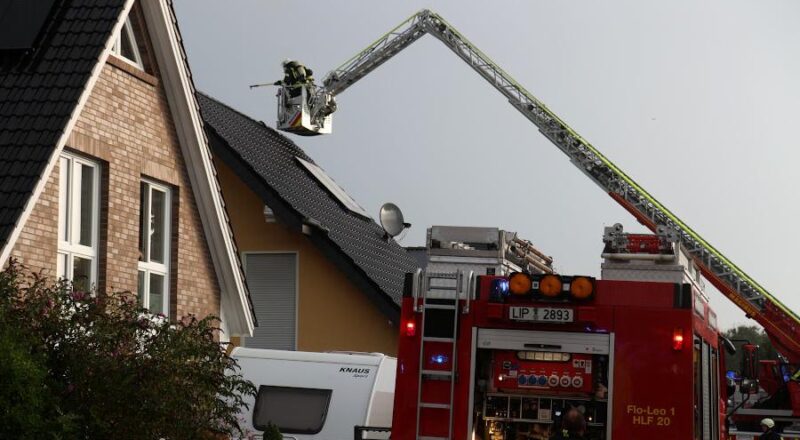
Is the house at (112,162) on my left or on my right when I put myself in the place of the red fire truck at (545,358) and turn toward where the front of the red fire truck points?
on my left

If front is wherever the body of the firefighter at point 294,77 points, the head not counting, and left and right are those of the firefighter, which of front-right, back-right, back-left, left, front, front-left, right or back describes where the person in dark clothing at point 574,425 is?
left

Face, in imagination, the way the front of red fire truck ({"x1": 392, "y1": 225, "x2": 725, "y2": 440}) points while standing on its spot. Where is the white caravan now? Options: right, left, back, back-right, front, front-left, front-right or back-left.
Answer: front-left

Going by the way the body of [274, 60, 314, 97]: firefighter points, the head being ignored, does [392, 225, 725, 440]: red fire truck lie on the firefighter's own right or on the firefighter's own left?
on the firefighter's own left

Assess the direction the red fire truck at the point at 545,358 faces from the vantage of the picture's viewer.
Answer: facing away from the viewer

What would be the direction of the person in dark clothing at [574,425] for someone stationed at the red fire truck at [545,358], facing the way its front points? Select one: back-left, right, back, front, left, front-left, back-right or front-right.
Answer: back

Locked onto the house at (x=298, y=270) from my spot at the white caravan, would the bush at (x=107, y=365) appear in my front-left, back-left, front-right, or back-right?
back-left

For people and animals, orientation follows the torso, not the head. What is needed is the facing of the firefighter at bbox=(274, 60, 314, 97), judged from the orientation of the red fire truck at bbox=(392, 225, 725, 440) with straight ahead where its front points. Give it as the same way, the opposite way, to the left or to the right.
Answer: to the left

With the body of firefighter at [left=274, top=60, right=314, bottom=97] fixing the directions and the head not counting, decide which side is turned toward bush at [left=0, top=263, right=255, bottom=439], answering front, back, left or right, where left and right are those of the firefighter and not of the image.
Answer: left

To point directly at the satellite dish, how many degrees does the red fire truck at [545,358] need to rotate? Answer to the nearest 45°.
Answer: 0° — it already faces it

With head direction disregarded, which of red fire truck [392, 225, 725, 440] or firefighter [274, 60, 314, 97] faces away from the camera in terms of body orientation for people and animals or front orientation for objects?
the red fire truck

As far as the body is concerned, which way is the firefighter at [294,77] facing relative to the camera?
to the viewer's left

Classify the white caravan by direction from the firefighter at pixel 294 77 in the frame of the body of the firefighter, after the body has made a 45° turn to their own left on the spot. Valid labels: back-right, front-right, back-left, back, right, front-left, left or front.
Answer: front-left

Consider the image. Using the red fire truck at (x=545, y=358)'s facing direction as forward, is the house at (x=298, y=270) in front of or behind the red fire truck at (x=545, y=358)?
in front

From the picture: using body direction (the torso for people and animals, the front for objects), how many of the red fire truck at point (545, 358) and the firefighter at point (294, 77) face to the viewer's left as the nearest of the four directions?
1
